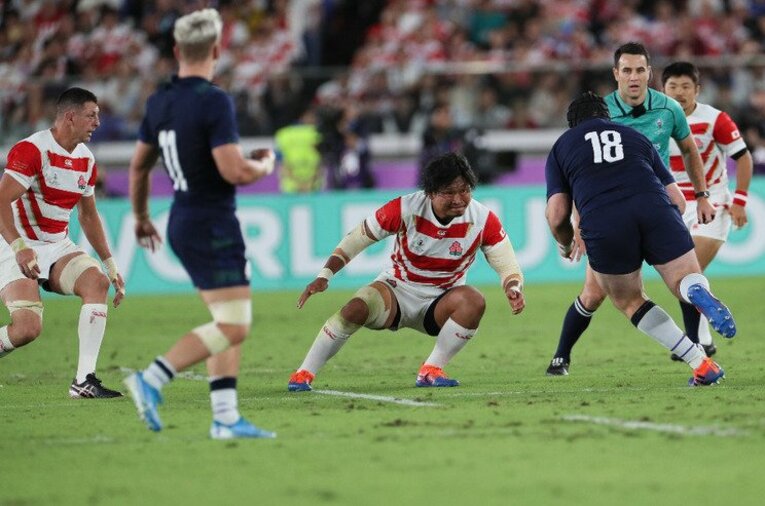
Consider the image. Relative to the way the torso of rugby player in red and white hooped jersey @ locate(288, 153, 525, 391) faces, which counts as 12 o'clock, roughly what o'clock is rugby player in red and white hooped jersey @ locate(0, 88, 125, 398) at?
rugby player in red and white hooped jersey @ locate(0, 88, 125, 398) is roughly at 3 o'clock from rugby player in red and white hooped jersey @ locate(288, 153, 525, 391).

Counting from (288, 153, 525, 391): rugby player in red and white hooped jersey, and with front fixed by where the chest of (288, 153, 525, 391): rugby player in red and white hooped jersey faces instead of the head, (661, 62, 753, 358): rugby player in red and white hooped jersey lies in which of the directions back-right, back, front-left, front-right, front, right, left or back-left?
back-left

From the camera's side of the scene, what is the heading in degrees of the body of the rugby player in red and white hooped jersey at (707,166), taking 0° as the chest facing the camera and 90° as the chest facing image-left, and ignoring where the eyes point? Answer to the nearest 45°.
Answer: approximately 45°

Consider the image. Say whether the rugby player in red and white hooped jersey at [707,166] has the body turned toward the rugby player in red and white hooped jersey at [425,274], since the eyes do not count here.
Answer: yes

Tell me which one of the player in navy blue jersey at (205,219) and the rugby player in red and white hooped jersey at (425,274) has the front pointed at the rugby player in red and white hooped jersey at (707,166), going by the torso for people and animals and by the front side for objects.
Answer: the player in navy blue jersey

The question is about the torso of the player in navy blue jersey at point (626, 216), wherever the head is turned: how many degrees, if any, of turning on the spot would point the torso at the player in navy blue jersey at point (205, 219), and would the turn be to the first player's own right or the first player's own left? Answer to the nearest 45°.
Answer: approximately 135° to the first player's own left

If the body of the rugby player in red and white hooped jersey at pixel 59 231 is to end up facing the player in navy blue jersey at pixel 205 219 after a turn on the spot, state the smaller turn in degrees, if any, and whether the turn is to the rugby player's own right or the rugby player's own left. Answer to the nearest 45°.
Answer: approximately 45° to the rugby player's own right

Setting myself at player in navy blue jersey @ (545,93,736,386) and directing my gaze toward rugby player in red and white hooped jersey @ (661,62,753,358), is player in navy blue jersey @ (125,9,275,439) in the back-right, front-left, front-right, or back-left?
back-left

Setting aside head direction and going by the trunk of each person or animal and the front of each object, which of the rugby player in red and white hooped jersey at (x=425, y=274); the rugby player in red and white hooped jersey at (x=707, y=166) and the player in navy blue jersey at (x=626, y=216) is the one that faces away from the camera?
the player in navy blue jersey

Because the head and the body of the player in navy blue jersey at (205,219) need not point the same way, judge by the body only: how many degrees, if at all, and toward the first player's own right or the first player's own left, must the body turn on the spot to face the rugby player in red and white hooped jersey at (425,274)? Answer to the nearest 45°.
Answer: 0° — they already face them

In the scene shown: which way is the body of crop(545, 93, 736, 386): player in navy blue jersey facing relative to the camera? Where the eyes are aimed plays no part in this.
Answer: away from the camera

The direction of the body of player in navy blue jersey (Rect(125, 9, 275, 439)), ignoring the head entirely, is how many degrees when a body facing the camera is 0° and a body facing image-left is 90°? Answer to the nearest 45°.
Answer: approximately 225°
